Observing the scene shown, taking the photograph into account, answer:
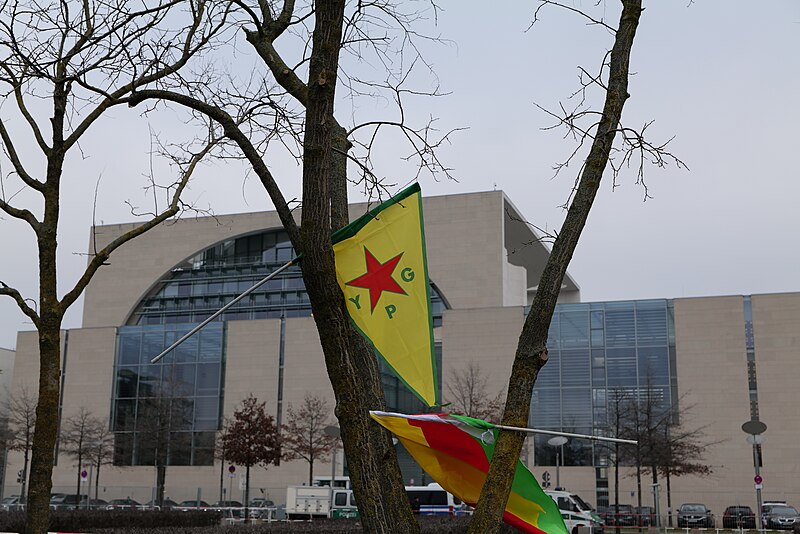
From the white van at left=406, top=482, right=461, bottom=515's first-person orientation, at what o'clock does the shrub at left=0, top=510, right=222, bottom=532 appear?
The shrub is roughly at 4 o'clock from the white van.

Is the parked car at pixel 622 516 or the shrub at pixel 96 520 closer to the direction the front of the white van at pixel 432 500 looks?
the parked car

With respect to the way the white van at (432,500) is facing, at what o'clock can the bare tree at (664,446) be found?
The bare tree is roughly at 11 o'clock from the white van.

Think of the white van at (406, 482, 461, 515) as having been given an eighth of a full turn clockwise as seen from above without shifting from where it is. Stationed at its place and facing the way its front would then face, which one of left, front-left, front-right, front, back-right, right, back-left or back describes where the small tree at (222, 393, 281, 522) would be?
back

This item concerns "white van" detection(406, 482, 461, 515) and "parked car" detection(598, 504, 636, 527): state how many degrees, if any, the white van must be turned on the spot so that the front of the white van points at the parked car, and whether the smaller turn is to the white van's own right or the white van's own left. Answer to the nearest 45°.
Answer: approximately 45° to the white van's own left

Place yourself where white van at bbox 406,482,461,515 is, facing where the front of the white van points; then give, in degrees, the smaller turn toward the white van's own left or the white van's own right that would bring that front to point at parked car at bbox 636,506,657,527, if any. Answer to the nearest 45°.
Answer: approximately 45° to the white van's own left

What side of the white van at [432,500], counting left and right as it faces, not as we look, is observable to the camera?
right

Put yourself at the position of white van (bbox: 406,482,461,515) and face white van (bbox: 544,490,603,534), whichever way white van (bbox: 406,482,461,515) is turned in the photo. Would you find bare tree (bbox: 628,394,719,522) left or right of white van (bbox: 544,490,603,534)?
left
